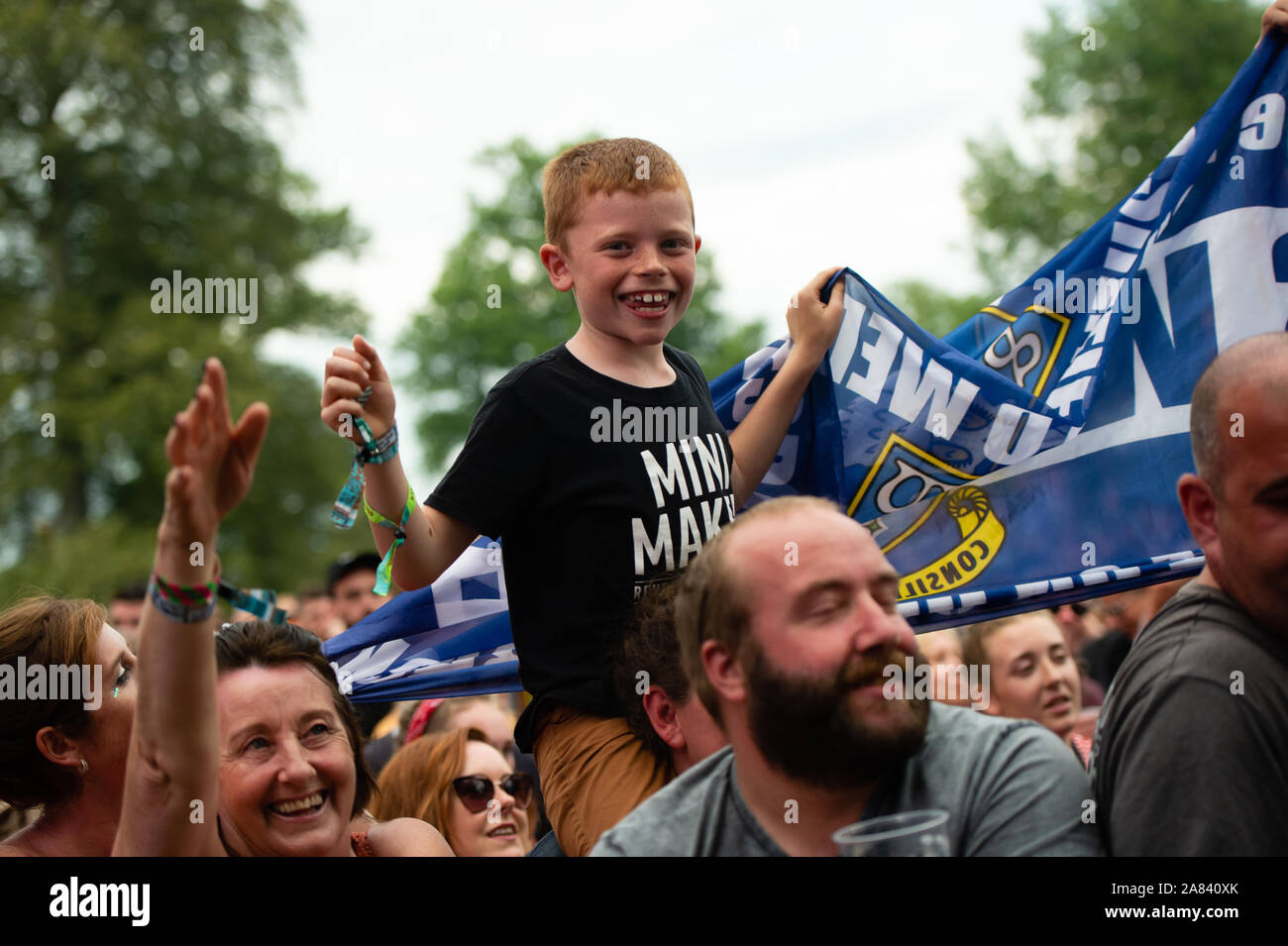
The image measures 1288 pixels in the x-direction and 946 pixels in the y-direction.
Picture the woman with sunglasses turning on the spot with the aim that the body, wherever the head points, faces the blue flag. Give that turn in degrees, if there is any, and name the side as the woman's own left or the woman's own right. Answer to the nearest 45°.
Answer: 0° — they already face it

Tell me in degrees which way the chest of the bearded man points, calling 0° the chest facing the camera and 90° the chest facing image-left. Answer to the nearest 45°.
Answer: approximately 315°

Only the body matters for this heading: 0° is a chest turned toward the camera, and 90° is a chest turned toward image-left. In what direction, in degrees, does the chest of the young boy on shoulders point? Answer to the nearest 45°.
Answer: approximately 315°

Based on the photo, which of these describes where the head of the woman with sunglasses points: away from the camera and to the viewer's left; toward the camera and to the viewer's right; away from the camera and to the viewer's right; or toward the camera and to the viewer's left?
toward the camera and to the viewer's right

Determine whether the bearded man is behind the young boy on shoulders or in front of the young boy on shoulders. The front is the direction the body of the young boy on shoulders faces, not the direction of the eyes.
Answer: in front

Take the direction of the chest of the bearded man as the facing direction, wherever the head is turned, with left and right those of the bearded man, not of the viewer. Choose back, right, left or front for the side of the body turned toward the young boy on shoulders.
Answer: back

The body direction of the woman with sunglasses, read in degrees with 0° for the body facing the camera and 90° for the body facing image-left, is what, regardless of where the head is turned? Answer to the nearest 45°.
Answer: approximately 315°

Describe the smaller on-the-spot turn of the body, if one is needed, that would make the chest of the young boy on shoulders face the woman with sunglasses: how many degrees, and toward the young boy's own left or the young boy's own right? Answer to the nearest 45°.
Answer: approximately 135° to the young boy's own left

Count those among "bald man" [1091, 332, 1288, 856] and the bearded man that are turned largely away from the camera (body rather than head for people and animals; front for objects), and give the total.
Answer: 0
